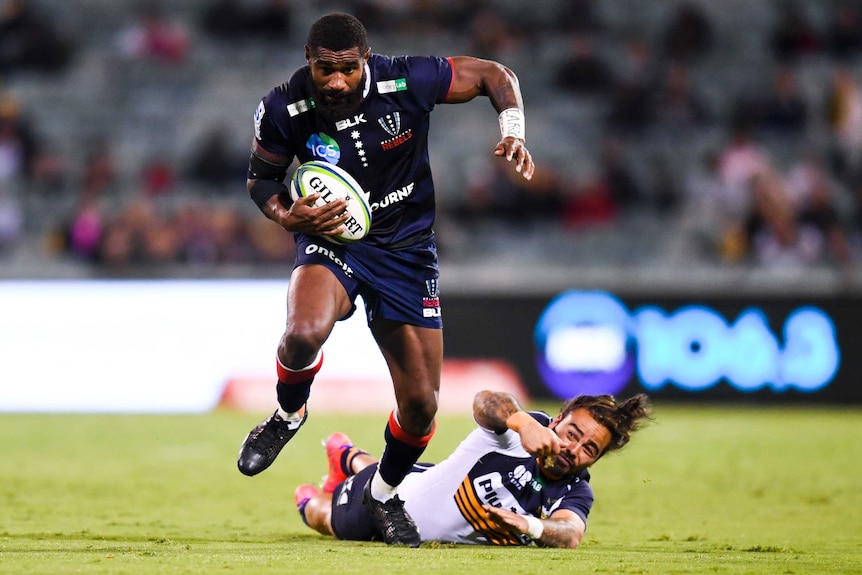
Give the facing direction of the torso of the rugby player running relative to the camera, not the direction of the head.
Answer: toward the camera
